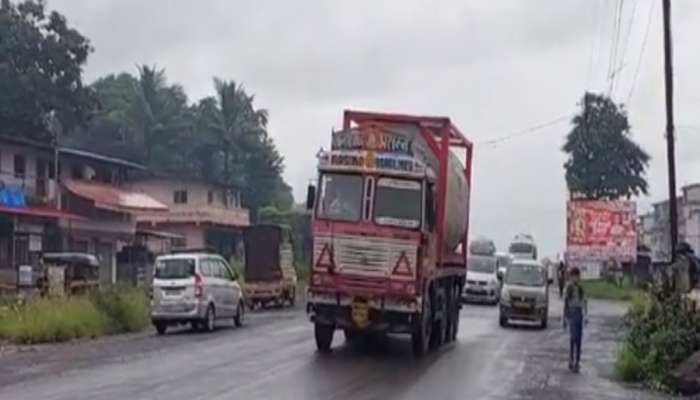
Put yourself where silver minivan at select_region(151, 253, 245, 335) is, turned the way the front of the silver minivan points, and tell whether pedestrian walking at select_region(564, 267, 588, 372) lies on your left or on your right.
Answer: on your right

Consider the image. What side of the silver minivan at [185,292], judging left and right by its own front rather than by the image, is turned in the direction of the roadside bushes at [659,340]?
right

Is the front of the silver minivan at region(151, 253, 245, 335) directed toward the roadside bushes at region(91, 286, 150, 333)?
no

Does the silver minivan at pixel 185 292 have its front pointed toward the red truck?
no

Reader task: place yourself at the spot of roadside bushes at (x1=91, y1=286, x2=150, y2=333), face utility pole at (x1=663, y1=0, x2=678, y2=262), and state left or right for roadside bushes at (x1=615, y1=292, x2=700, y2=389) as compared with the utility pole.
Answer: right

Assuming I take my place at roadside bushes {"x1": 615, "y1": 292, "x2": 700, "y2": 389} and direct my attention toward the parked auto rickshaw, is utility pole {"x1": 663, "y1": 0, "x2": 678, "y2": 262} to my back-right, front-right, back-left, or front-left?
front-right

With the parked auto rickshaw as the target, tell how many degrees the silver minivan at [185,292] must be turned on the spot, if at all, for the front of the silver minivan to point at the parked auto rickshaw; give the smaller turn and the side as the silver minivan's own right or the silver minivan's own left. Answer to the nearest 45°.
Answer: approximately 45° to the silver minivan's own left

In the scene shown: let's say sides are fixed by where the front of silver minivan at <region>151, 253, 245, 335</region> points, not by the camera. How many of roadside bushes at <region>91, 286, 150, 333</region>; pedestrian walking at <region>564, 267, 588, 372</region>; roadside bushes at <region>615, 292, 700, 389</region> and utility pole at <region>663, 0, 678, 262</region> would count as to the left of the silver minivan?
1

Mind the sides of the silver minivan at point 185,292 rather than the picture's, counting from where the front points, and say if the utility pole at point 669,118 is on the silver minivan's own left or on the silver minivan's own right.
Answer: on the silver minivan's own right

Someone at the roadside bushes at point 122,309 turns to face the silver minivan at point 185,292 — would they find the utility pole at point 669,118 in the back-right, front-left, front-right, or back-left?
front-left
